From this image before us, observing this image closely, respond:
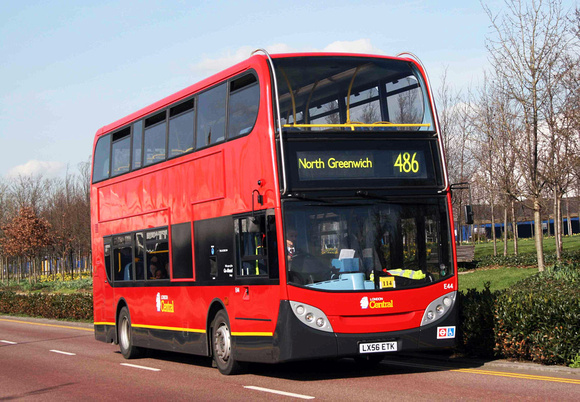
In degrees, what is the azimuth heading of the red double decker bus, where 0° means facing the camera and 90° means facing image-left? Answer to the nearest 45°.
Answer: approximately 315°

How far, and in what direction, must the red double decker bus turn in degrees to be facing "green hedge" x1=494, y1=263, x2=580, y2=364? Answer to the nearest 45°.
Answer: approximately 45° to its left

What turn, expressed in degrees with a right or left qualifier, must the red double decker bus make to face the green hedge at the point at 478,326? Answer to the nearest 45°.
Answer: approximately 90° to its left

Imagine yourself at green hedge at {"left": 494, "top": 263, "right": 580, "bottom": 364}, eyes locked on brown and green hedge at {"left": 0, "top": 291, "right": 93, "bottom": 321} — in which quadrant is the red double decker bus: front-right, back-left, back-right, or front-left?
front-left

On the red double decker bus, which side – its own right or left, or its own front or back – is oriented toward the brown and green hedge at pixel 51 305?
back
